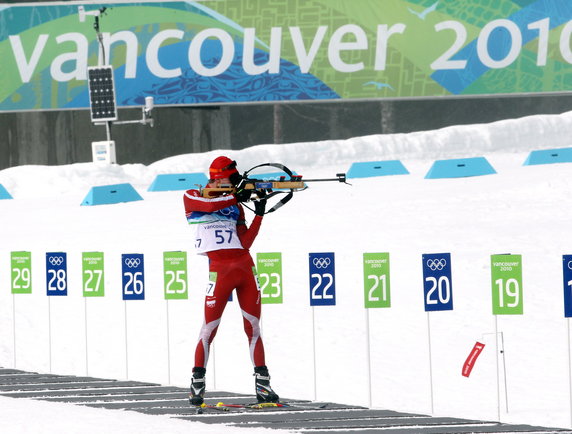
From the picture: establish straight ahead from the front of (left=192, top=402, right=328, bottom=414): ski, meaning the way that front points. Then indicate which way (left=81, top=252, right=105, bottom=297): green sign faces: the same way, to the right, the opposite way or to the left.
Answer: to the right

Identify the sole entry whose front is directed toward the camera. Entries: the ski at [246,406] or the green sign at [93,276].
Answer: the green sign

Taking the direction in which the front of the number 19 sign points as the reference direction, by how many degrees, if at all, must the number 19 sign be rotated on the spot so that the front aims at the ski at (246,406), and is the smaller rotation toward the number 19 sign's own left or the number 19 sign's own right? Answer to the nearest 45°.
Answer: approximately 90° to the number 19 sign's own right

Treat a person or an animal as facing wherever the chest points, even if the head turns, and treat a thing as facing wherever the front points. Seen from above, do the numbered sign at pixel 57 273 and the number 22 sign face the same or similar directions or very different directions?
same or similar directions

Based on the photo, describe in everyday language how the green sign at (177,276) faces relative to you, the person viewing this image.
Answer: facing the viewer

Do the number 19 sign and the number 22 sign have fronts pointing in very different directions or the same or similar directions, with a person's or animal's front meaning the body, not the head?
same or similar directions

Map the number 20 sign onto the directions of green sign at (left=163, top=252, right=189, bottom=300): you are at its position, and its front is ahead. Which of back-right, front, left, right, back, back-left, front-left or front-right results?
front-left

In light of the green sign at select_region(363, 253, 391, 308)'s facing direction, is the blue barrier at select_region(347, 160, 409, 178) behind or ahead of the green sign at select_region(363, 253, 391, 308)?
behind

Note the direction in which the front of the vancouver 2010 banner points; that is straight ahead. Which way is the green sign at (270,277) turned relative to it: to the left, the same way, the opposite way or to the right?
the same way

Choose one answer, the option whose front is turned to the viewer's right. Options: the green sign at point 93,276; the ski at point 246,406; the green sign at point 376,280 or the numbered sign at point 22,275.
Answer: the ski

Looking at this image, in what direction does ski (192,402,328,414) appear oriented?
to the viewer's right

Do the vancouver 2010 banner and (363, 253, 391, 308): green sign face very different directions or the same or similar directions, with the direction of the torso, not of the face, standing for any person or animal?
same or similar directions

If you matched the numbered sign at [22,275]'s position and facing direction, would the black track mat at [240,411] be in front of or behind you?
in front

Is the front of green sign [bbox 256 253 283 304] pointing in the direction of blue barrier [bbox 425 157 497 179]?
no

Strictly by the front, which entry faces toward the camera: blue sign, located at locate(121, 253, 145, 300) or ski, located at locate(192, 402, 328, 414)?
the blue sign

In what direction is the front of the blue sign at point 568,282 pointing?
toward the camera

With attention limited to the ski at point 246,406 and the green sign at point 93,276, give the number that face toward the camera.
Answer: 1

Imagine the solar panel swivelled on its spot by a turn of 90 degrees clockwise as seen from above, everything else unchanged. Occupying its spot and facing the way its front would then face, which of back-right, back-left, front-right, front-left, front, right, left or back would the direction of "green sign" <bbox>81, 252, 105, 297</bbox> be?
left
